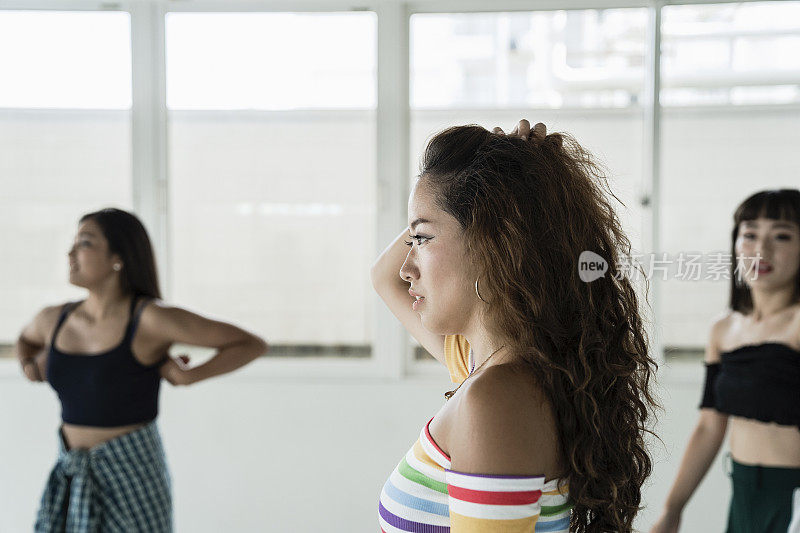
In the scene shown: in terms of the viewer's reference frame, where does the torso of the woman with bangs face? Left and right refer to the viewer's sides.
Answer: facing the viewer

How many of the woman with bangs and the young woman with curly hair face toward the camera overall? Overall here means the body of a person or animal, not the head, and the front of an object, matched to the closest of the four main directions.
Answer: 1

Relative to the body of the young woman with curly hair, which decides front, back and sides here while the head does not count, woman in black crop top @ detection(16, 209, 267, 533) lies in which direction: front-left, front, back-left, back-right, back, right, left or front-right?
front-right

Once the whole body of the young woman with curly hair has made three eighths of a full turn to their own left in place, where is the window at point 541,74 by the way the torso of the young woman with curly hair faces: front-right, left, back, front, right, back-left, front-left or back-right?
back-left

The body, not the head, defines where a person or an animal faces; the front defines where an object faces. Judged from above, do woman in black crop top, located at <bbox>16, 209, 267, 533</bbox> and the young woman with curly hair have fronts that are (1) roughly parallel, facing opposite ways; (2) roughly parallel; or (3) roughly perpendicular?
roughly perpendicular

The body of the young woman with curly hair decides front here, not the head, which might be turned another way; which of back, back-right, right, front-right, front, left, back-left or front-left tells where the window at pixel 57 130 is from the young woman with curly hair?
front-right

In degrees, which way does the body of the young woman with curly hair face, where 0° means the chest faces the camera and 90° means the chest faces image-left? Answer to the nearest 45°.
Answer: approximately 90°

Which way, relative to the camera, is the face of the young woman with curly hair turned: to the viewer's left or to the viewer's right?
to the viewer's left

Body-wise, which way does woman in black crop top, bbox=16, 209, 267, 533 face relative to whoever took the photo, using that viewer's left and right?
facing the viewer and to the left of the viewer

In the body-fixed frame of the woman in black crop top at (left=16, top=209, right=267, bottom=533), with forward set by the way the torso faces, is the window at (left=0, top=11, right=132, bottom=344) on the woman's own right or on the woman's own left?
on the woman's own right

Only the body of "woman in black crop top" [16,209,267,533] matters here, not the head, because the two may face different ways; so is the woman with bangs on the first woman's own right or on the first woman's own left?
on the first woman's own left

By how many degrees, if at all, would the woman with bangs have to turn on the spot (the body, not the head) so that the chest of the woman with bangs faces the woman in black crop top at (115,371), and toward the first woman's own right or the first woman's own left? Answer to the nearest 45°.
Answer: approximately 90° to the first woman's own right
